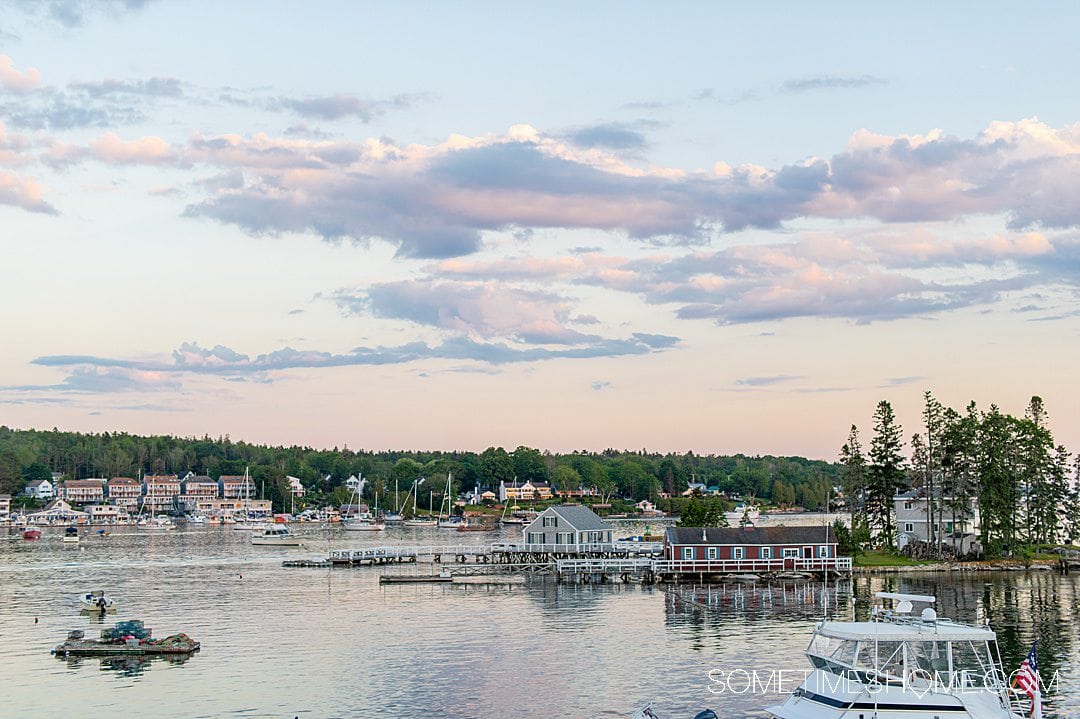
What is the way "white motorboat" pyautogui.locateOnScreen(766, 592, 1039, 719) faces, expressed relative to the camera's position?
facing to the left of the viewer
